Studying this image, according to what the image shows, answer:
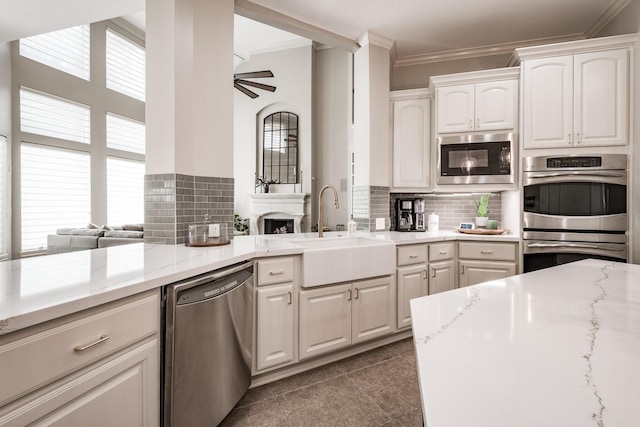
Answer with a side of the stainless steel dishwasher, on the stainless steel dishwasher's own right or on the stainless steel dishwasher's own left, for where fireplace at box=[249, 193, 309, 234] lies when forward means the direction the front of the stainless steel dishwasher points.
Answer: on the stainless steel dishwasher's own left

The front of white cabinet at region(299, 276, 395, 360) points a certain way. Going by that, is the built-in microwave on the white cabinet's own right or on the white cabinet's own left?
on the white cabinet's own left

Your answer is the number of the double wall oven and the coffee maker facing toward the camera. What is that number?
2

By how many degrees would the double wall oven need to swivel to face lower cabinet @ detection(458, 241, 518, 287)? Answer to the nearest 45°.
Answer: approximately 90° to its right

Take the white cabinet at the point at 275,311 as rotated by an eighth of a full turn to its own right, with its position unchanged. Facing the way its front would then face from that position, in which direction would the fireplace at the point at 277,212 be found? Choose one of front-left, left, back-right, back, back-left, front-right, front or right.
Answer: back

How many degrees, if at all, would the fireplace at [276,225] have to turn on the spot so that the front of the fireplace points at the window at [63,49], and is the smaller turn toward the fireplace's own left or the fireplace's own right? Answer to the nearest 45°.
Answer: approximately 90° to the fireplace's own right

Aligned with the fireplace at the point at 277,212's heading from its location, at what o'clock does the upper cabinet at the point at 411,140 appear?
The upper cabinet is roughly at 11 o'clock from the fireplace.

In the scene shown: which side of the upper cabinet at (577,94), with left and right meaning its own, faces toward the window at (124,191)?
right

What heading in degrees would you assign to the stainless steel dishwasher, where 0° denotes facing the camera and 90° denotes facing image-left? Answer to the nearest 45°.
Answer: approximately 315°

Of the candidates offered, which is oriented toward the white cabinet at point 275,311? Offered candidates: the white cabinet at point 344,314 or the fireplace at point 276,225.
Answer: the fireplace
